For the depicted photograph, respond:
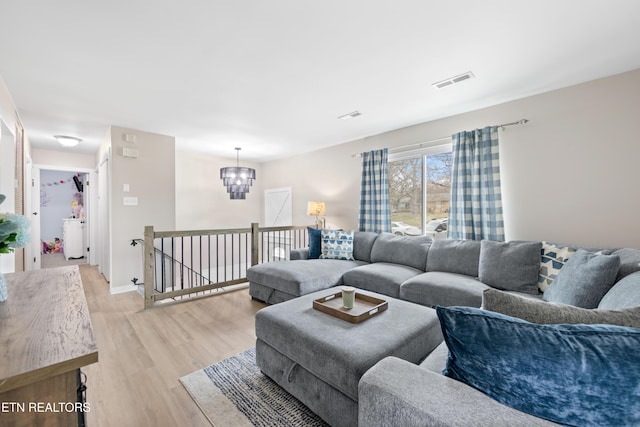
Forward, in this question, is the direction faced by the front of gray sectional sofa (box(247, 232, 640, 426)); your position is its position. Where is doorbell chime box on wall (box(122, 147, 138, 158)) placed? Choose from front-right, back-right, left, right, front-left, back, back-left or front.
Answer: front-right

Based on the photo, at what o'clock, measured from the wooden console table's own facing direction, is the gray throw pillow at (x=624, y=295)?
The gray throw pillow is roughly at 1 o'clock from the wooden console table.

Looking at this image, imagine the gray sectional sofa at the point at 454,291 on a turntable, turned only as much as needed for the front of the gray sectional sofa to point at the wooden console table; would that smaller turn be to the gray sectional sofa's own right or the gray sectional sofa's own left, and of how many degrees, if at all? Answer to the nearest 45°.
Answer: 0° — it already faces it

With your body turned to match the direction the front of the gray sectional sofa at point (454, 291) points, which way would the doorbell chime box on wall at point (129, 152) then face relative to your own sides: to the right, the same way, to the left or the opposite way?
to the left

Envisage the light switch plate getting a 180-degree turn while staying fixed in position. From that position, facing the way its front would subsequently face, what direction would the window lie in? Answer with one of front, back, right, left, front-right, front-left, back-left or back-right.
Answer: back-right

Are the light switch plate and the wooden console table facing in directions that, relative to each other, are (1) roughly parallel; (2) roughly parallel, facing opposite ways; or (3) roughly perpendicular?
roughly perpendicular

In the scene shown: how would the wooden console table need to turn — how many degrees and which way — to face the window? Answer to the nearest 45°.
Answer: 0° — it already faces it

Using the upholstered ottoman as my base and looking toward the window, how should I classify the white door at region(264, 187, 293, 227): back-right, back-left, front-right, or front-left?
front-left

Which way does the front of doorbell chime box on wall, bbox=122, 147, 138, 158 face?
toward the camera

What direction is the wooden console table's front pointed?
to the viewer's right

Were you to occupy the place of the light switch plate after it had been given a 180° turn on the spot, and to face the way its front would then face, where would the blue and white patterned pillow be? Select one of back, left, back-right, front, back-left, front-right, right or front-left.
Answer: back-right

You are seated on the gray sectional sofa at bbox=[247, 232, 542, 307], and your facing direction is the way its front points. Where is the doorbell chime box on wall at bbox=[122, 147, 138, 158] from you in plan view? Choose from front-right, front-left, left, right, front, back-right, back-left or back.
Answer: front-right

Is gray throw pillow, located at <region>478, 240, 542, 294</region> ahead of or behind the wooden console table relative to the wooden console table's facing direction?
ahead

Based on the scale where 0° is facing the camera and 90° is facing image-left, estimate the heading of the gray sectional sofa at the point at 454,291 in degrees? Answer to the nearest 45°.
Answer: approximately 45°

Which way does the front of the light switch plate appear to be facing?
toward the camera

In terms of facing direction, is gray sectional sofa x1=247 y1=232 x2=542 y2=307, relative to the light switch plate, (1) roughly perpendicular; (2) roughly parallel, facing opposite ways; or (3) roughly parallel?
roughly perpendicular

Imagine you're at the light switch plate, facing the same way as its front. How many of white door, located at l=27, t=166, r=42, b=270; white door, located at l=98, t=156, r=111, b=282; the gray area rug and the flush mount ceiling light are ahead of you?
1
